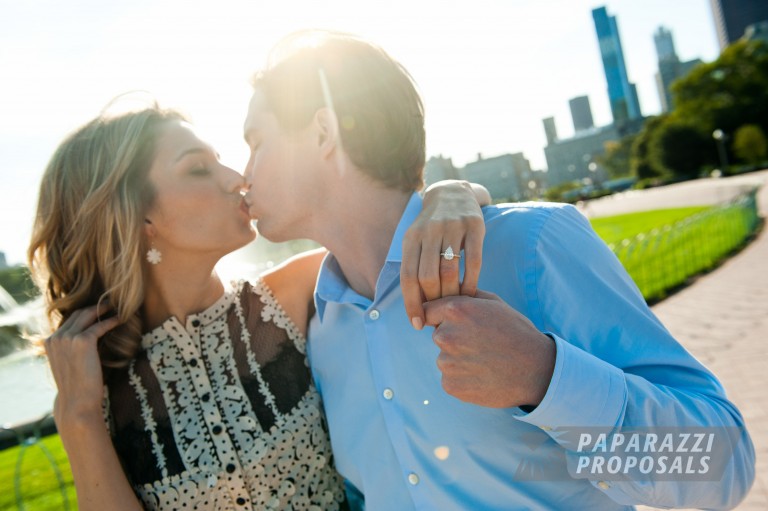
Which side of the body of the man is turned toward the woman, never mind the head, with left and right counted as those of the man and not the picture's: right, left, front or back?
right

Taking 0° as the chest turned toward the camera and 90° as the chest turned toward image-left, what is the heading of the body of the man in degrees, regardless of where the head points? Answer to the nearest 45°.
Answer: approximately 45°

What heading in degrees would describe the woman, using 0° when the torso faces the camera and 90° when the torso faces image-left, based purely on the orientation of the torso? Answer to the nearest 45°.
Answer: approximately 0°

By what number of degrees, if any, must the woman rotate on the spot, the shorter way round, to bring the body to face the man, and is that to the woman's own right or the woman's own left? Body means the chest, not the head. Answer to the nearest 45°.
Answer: approximately 45° to the woman's own left

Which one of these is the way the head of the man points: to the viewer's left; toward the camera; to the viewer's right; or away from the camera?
to the viewer's left
